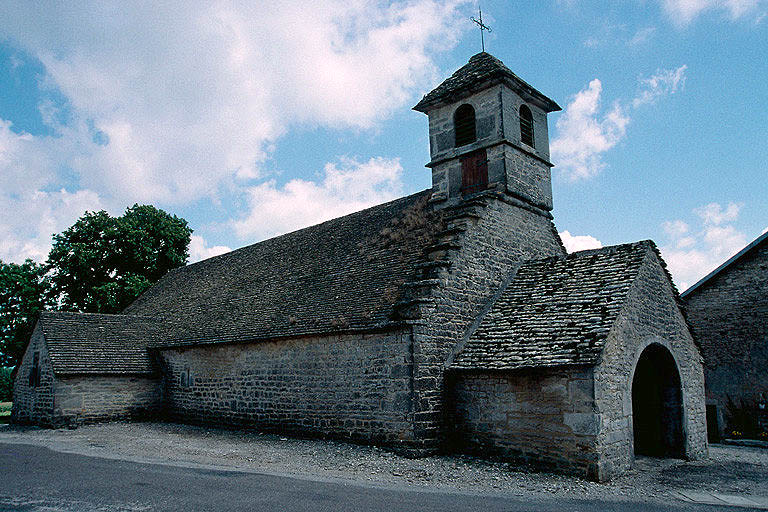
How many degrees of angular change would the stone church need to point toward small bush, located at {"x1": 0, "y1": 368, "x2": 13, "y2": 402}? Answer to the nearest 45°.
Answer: approximately 180°

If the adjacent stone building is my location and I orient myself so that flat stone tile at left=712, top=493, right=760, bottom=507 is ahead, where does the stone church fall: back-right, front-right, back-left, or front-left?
front-right

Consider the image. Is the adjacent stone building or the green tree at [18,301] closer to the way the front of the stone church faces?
the adjacent stone building

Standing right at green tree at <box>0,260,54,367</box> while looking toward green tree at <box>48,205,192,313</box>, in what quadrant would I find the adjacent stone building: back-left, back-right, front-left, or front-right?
front-right

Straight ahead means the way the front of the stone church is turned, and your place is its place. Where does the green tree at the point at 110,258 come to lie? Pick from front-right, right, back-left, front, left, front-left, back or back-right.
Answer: back

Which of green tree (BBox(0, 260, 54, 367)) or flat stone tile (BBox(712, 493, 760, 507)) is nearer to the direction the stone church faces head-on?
the flat stone tile

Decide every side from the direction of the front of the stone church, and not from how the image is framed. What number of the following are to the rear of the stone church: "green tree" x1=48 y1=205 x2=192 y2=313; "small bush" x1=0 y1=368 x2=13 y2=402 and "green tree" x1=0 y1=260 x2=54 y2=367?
3

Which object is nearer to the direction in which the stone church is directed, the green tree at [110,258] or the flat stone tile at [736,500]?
the flat stone tile

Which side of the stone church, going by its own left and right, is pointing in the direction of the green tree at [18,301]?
back

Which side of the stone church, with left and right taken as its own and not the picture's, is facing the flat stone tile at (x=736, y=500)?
front
